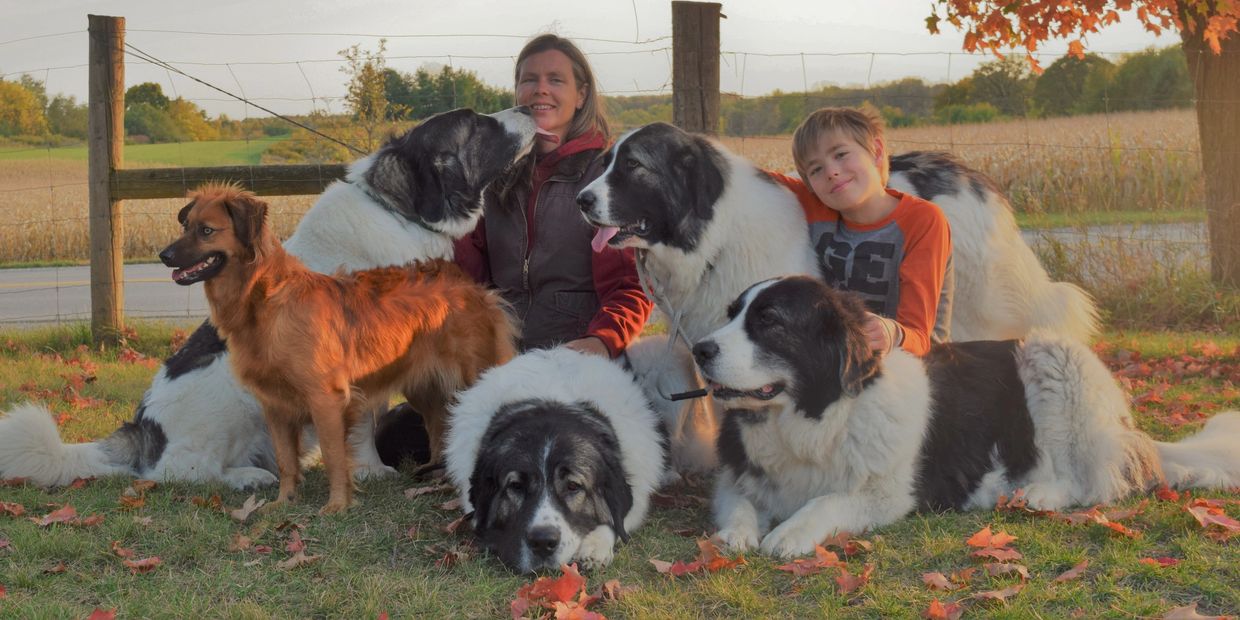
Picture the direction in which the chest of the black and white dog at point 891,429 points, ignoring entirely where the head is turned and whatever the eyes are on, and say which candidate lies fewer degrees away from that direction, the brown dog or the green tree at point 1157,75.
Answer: the brown dog

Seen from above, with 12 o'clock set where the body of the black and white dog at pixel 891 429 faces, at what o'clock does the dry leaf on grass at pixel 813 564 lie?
The dry leaf on grass is roughly at 11 o'clock from the black and white dog.

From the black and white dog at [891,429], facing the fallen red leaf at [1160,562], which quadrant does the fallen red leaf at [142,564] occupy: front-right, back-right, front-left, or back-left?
back-right

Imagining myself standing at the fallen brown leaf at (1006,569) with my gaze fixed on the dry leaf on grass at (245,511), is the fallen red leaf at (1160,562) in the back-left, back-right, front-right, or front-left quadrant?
back-right

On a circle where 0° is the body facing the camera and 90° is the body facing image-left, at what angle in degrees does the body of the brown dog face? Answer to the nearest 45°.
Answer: approximately 45°

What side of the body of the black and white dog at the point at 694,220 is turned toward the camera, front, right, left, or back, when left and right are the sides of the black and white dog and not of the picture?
left

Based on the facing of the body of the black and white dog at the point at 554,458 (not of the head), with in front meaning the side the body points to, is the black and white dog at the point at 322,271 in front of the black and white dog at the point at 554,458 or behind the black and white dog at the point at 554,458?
behind

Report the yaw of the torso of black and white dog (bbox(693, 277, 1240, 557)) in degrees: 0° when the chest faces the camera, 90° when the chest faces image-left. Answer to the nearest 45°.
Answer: approximately 45°

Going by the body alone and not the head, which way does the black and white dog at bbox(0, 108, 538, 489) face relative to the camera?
to the viewer's right
